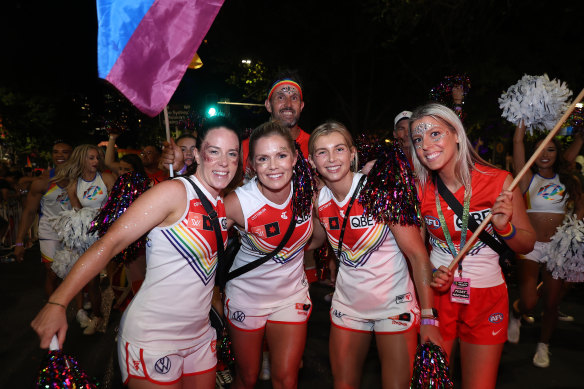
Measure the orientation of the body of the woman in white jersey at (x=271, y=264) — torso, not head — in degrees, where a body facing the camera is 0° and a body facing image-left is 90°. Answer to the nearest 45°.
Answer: approximately 0°

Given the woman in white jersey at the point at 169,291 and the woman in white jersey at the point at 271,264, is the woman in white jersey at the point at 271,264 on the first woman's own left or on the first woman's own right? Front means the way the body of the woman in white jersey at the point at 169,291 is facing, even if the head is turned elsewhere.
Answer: on the first woman's own left

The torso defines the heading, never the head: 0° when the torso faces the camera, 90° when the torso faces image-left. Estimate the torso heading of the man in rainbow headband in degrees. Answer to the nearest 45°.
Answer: approximately 0°

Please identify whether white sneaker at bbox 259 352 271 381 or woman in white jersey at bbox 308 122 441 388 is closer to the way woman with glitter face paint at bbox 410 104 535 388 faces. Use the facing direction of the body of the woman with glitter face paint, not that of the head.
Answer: the woman in white jersey

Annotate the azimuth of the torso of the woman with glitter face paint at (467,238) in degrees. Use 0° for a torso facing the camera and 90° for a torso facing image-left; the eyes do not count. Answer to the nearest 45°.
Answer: approximately 45°
